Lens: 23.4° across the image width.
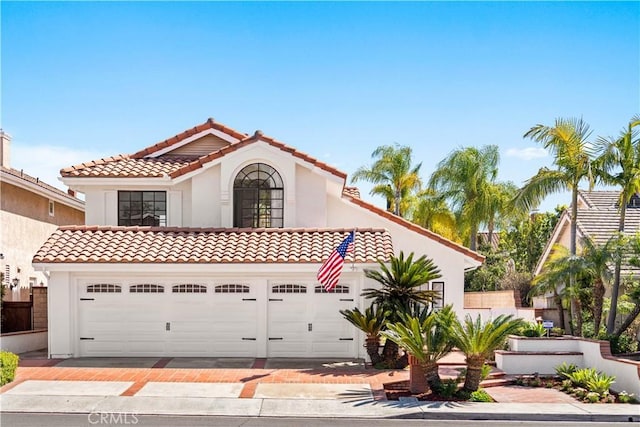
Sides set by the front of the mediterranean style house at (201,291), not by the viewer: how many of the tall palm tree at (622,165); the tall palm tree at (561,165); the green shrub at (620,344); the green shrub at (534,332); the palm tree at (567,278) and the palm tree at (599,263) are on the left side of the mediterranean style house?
6

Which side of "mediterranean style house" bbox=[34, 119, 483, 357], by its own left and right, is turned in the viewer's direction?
front

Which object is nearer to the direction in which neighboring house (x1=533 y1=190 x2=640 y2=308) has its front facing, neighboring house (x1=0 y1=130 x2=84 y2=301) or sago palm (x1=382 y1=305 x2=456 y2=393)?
the sago palm

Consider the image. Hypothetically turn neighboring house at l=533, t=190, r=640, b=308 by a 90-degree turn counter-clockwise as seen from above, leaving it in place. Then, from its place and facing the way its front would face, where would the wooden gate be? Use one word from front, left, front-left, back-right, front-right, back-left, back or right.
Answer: back-right

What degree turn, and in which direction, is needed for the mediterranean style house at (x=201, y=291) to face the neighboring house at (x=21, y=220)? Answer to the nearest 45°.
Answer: approximately 135° to its right

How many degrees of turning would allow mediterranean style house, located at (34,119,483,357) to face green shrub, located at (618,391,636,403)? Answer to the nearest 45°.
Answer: approximately 45° to its left

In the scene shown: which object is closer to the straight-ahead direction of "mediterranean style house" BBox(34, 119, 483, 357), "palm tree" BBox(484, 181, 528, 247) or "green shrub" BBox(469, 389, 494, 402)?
the green shrub

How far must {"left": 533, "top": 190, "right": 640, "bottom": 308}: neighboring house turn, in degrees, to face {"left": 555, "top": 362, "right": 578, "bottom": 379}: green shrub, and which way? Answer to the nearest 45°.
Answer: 0° — it already faces it

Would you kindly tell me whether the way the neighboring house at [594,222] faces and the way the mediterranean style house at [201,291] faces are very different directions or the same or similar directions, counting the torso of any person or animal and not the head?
same or similar directions

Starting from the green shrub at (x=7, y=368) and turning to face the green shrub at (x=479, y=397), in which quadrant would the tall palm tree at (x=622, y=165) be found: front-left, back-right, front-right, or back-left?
front-left

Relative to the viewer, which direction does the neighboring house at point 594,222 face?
toward the camera

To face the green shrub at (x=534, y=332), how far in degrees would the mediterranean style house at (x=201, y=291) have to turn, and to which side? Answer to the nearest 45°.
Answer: approximately 90° to its left

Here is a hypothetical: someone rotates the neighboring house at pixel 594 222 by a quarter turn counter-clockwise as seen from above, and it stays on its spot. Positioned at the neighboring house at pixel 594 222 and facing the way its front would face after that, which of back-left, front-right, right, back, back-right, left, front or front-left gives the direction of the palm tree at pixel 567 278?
right

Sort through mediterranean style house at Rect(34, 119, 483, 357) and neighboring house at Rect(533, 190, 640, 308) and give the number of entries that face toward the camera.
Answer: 2
